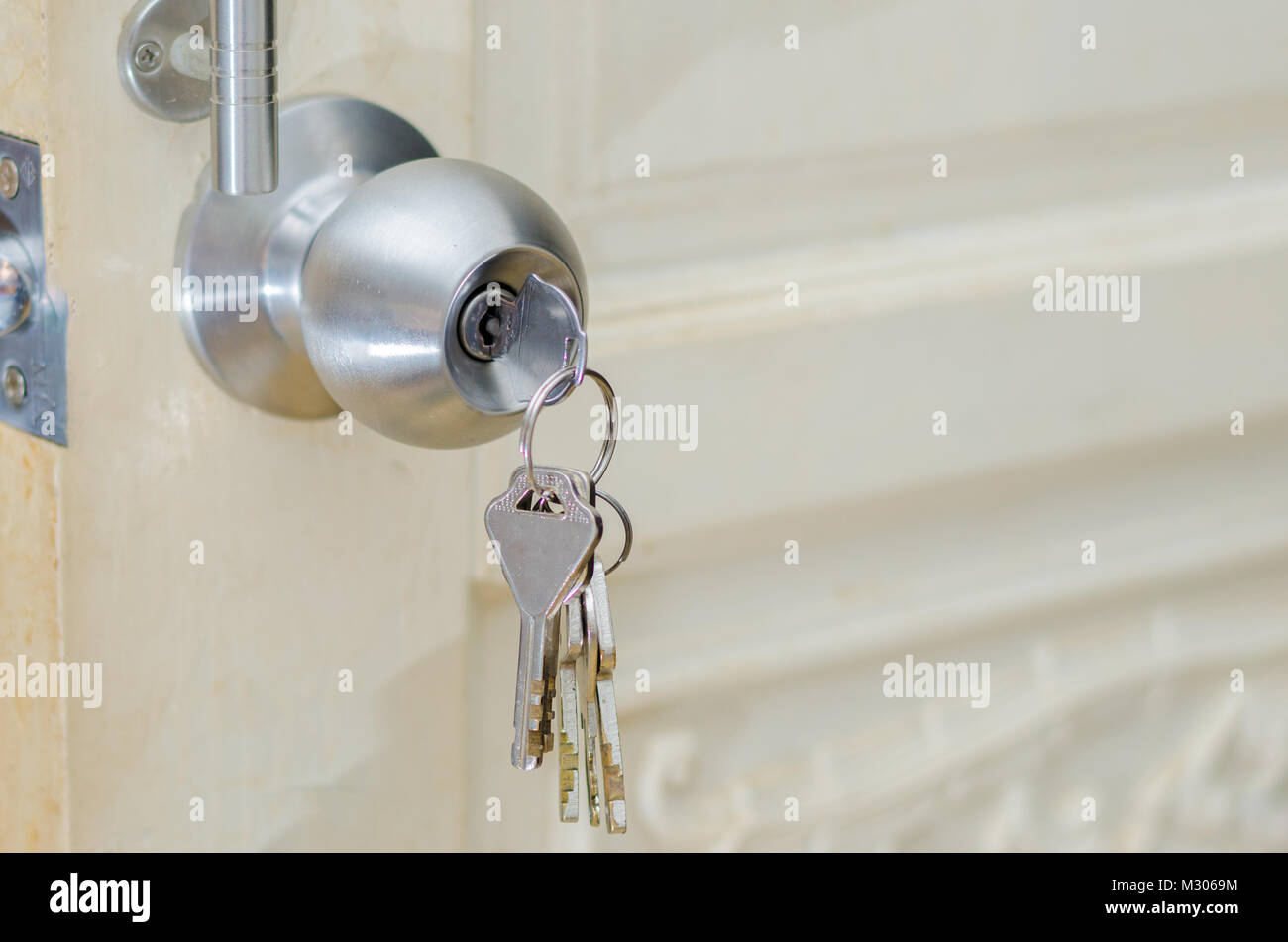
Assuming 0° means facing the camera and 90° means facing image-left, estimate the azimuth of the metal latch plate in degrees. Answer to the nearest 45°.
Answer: approximately 45°
